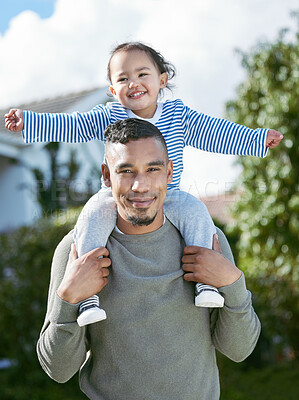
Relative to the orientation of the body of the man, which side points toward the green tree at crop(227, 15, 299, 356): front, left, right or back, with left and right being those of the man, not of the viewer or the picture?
back

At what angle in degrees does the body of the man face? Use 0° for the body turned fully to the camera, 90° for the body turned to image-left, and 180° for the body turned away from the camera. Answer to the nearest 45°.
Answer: approximately 0°

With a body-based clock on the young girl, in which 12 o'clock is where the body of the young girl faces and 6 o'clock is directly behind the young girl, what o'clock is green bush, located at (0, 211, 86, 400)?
The green bush is roughly at 5 o'clock from the young girl.

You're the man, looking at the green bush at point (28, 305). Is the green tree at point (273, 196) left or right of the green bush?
right

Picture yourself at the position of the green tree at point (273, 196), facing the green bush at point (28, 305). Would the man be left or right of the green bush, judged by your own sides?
left

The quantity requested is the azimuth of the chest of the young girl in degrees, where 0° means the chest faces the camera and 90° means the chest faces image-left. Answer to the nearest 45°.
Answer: approximately 0°

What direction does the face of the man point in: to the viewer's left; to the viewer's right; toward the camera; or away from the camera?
toward the camera

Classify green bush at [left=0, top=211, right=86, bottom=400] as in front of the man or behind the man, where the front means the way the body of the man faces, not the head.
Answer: behind

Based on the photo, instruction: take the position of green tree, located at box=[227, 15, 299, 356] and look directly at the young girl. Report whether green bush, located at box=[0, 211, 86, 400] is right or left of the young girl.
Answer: right
